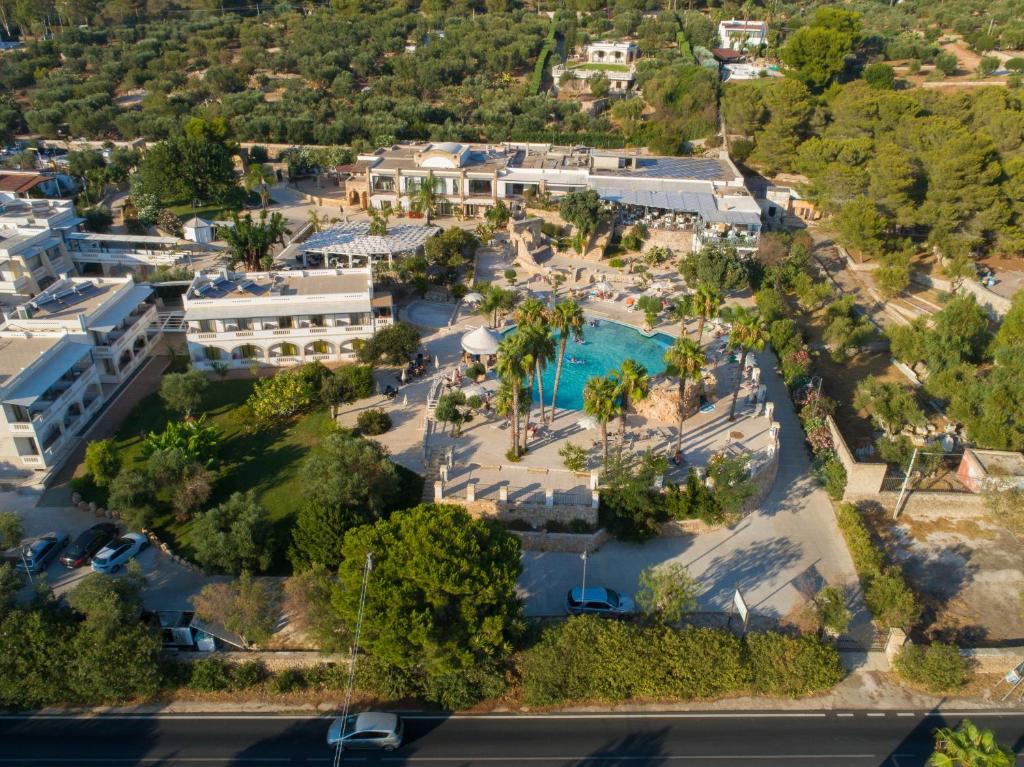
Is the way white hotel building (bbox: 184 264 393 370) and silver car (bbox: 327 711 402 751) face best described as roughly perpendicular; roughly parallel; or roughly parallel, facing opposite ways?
roughly perpendicular

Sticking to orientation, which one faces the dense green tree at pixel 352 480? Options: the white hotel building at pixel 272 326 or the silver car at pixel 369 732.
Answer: the white hotel building

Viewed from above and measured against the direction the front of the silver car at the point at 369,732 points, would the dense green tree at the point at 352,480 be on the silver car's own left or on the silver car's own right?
on the silver car's own right

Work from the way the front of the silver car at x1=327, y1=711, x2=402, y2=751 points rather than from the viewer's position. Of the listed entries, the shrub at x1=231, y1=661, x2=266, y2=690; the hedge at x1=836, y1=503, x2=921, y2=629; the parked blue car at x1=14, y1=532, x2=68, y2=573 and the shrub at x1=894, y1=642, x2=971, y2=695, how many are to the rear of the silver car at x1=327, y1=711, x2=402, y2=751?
2

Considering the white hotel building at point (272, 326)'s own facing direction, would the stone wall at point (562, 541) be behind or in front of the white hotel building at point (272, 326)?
in front

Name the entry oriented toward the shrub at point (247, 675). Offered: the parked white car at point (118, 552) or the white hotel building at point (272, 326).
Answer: the white hotel building

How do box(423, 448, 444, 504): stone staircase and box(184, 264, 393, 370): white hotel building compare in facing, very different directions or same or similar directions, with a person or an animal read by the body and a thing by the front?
same or similar directions

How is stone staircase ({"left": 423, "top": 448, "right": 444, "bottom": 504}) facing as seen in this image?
toward the camera

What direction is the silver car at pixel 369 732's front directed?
to the viewer's left

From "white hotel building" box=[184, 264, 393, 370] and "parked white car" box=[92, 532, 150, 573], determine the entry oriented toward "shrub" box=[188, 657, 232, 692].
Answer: the white hotel building

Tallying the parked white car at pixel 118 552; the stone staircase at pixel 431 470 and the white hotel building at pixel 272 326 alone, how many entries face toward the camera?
2

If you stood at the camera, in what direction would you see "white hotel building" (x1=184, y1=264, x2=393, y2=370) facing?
facing the viewer

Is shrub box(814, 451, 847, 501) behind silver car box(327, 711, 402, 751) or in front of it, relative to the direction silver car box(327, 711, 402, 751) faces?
behind

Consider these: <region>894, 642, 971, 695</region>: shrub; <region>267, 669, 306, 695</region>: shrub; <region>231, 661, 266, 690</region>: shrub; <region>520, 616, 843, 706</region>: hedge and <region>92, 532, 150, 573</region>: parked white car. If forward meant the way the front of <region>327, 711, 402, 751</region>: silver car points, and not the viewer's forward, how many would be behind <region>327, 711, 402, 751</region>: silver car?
2

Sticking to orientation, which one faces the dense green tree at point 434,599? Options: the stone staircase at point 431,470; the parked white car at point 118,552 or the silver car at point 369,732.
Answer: the stone staircase

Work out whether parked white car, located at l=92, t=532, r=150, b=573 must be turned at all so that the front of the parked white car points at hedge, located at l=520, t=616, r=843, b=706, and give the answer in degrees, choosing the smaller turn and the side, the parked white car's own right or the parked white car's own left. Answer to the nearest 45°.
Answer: approximately 90° to the parked white car's own right

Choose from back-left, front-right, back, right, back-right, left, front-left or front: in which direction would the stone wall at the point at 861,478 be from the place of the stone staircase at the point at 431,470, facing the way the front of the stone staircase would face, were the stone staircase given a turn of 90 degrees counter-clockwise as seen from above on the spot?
front
